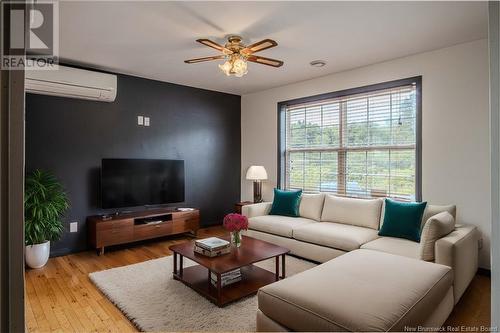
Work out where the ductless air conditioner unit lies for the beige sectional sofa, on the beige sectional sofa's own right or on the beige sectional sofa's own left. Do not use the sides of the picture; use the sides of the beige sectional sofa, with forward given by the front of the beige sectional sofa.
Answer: on the beige sectional sofa's own right

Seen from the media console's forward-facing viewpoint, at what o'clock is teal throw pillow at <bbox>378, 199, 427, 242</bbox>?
The teal throw pillow is roughly at 12 o'clock from the media console.

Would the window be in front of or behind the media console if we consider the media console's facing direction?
in front

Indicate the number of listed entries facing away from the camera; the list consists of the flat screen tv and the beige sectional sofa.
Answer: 0

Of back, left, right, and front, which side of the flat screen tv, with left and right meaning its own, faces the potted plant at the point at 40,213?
right

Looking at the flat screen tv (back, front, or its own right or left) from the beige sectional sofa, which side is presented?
front

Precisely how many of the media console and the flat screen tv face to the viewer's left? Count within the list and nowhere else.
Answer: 0

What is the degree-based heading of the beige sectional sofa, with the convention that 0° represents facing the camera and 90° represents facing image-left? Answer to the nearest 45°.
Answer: approximately 45°

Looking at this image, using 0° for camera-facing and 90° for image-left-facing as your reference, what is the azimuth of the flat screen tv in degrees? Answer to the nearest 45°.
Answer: approximately 315°

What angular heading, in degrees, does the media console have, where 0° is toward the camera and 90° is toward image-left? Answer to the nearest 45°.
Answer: approximately 315°
